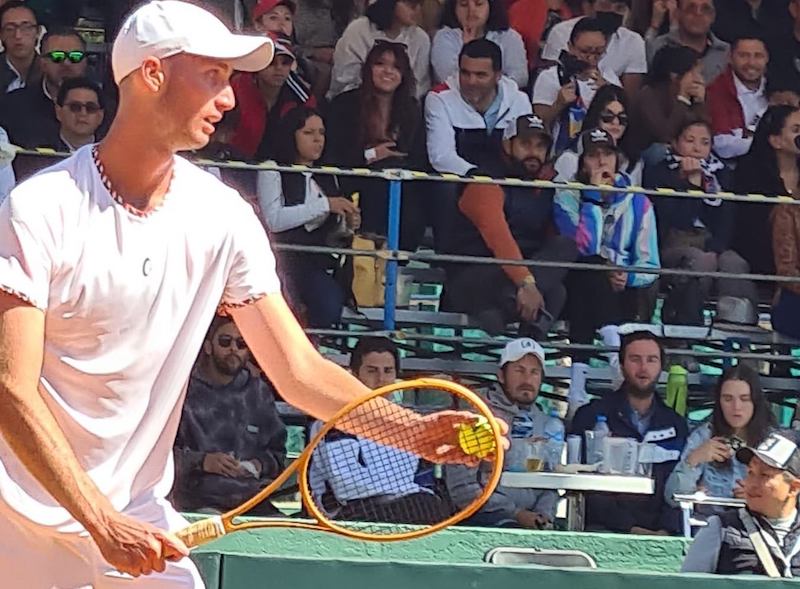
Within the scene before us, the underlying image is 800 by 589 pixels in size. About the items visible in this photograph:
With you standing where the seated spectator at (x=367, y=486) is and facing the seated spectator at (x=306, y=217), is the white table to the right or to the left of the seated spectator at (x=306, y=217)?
right

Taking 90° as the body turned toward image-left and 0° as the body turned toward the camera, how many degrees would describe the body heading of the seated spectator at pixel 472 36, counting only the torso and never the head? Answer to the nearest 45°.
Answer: approximately 0°

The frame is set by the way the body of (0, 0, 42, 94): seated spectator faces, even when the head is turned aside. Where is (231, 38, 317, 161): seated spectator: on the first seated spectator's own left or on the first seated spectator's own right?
on the first seated spectator's own left

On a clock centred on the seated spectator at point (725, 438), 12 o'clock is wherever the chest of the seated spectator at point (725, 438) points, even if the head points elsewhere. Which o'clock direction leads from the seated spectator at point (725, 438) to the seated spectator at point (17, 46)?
the seated spectator at point (17, 46) is roughly at 3 o'clock from the seated spectator at point (725, 438).
